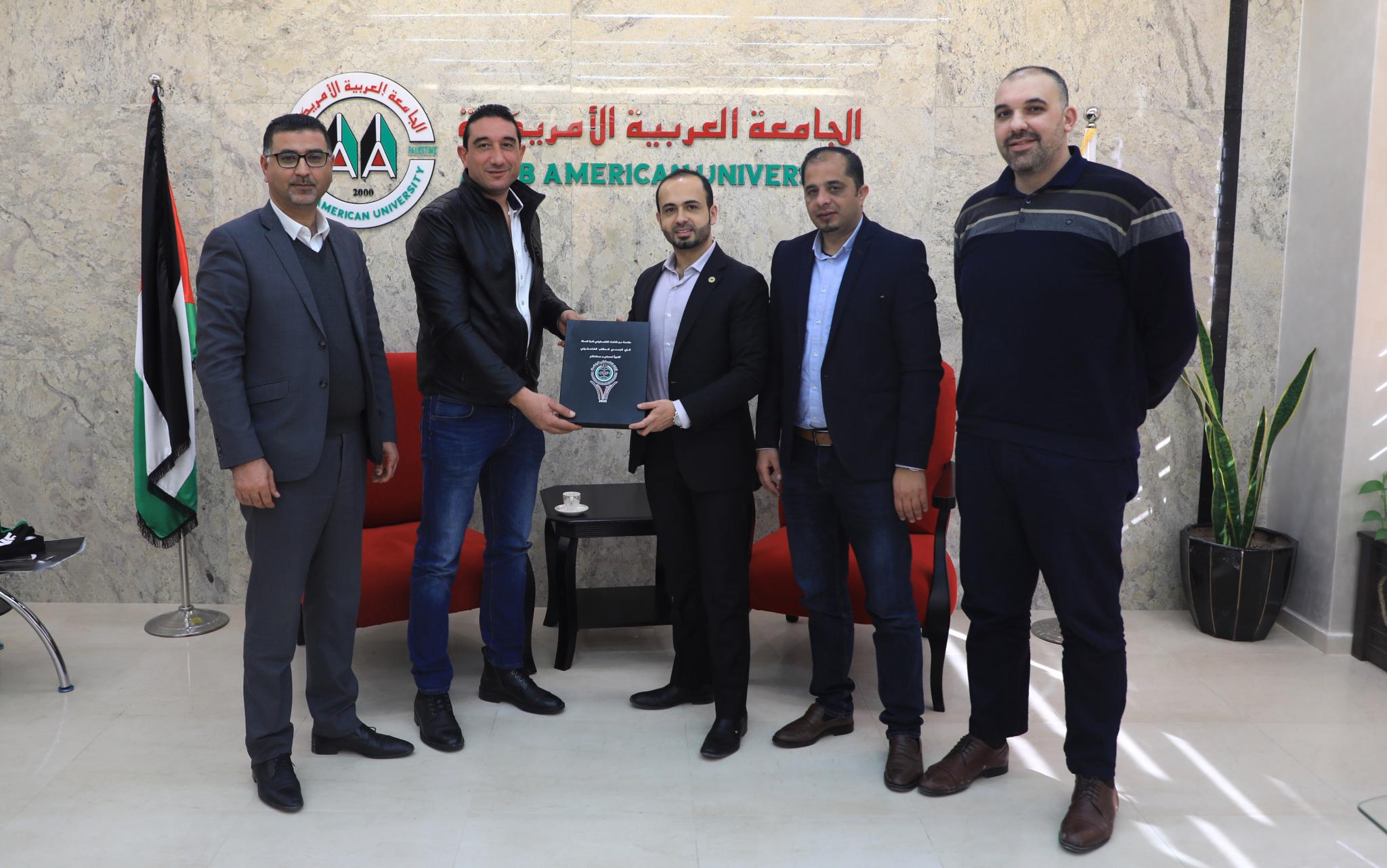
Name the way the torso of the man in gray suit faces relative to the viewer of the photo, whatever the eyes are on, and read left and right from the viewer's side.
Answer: facing the viewer and to the right of the viewer

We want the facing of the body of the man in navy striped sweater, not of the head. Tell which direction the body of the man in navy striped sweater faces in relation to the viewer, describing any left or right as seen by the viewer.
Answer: facing the viewer and to the left of the viewer

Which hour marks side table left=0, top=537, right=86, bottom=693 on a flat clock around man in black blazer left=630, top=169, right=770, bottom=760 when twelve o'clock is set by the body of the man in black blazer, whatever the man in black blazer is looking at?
The side table is roughly at 2 o'clock from the man in black blazer.

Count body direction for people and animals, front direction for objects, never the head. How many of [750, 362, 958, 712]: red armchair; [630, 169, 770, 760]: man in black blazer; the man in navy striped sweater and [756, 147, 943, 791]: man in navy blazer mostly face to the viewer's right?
0

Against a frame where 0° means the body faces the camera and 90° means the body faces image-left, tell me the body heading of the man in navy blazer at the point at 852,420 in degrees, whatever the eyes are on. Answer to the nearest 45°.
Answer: approximately 45°

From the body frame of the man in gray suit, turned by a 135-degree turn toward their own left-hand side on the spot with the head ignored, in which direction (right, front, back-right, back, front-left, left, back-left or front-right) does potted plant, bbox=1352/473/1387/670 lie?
right

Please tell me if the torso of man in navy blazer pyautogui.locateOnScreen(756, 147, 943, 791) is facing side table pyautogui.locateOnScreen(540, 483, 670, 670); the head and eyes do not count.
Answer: no

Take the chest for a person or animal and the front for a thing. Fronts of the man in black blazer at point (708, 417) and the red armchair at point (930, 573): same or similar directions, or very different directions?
same or similar directions

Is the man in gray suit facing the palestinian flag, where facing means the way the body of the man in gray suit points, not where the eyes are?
no

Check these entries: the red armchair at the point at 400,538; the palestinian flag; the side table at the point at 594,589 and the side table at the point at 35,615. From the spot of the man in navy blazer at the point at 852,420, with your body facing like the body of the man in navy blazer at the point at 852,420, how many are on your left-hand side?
0

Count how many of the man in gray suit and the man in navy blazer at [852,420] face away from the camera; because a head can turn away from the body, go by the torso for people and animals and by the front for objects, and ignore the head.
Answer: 0

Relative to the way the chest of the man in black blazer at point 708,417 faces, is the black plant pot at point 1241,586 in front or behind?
behind

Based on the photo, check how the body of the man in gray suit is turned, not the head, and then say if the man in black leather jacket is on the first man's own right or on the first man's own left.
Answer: on the first man's own left

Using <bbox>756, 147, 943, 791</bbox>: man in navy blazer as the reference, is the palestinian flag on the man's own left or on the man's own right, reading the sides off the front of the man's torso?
on the man's own right

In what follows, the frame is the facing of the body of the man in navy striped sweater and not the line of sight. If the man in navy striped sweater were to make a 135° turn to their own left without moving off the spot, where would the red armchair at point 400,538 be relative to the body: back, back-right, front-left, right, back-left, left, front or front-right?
back

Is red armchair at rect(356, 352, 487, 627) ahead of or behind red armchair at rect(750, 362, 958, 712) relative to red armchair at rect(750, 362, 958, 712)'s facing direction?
ahead

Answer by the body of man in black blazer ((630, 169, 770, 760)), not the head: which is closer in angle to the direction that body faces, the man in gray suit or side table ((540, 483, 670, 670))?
the man in gray suit

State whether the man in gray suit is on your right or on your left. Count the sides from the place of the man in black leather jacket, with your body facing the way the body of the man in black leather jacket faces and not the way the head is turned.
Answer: on your right

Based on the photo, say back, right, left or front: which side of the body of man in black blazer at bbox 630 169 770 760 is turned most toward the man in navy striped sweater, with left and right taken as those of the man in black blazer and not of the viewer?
left

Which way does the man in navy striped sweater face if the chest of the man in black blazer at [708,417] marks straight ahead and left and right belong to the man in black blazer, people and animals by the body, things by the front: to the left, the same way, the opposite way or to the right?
the same way

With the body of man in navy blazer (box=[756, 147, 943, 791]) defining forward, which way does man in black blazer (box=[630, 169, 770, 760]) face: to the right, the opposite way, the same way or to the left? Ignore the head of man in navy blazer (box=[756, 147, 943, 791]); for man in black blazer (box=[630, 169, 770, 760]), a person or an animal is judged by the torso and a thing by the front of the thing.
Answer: the same way
